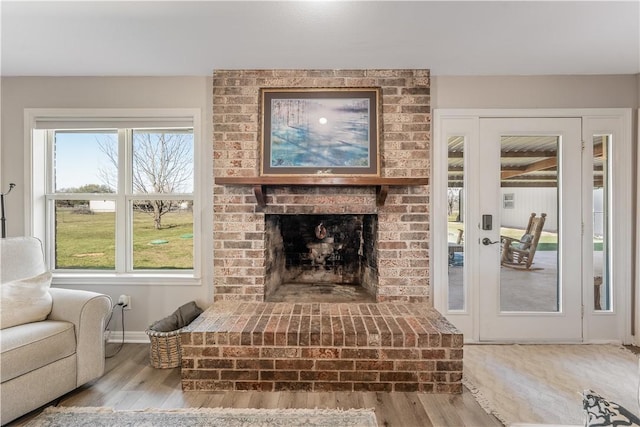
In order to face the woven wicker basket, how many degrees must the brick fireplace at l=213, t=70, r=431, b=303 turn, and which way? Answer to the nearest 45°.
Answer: approximately 90° to its right

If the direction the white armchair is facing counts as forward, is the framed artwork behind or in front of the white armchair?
in front

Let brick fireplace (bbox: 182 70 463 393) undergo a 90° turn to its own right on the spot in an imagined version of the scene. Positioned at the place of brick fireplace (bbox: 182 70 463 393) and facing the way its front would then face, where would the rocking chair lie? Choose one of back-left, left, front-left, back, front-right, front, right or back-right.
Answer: back

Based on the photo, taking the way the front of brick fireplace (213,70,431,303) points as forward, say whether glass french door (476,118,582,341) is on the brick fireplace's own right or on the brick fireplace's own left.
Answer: on the brick fireplace's own left

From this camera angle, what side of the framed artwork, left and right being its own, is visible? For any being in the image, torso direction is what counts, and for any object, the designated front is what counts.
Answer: front

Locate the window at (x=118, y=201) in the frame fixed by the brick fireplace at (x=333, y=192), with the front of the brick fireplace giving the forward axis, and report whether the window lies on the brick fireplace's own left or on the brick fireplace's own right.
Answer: on the brick fireplace's own right

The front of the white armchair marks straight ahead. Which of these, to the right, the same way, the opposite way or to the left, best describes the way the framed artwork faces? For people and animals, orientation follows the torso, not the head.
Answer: to the right

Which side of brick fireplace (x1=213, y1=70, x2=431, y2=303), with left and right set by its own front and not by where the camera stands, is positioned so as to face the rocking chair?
left

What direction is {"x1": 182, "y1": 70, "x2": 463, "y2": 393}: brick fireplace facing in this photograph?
toward the camera

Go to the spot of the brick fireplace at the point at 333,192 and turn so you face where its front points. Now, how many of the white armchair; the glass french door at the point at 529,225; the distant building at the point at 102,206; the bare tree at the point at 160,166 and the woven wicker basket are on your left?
1

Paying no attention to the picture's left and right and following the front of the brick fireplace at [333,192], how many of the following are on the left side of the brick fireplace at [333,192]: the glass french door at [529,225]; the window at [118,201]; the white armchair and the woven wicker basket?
1

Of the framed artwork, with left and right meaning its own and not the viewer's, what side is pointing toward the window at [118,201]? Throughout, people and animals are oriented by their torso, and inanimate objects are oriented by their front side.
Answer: right
